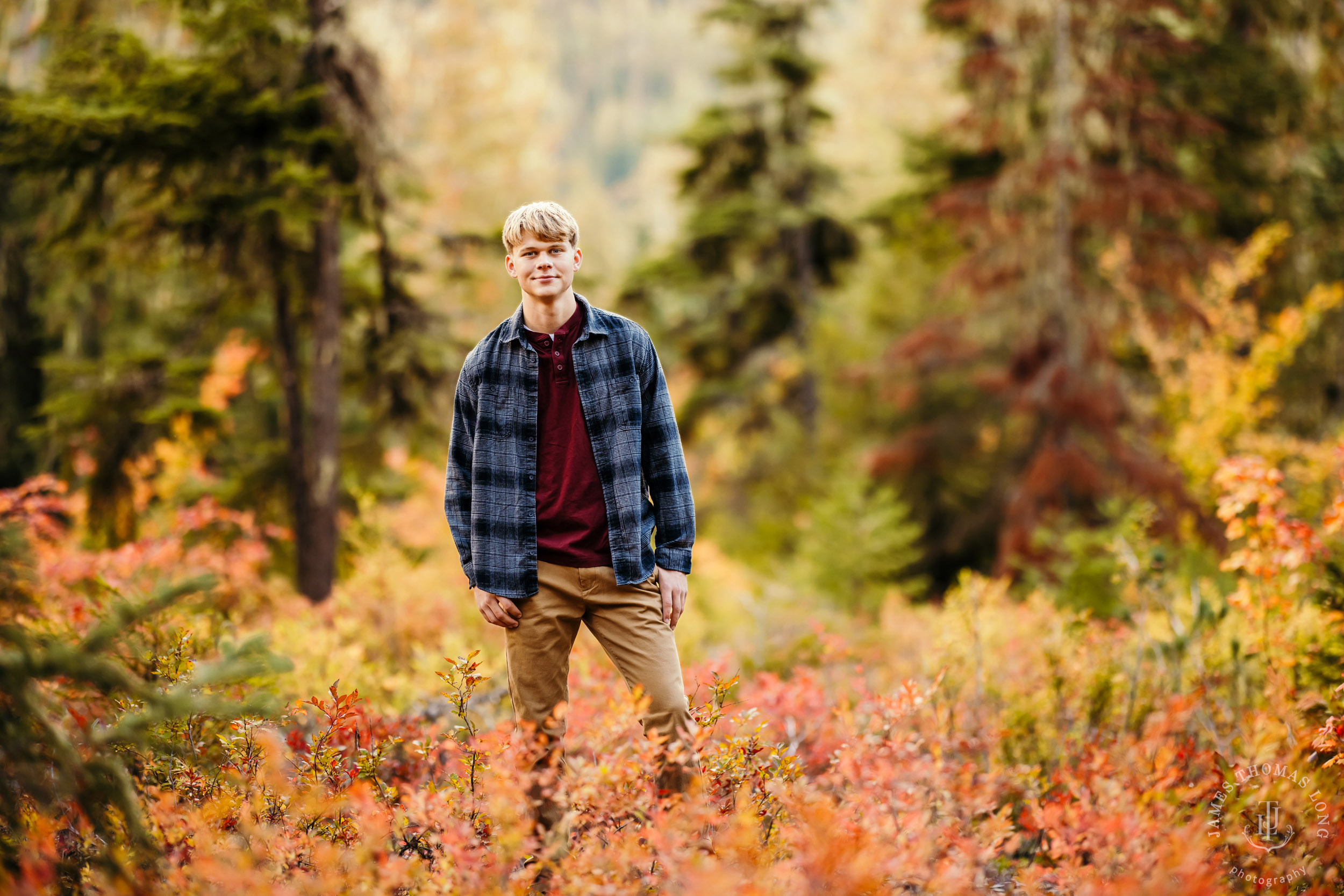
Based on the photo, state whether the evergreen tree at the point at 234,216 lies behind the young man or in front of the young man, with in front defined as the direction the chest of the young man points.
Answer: behind

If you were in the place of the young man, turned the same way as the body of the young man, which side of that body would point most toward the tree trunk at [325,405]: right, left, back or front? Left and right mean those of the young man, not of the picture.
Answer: back

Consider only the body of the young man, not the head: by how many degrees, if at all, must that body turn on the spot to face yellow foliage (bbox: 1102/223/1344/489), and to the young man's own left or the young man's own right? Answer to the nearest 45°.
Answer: approximately 135° to the young man's own left

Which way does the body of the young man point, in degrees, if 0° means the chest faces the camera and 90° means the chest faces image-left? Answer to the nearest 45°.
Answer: approximately 0°

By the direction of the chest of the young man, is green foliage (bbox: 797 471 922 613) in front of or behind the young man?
behind

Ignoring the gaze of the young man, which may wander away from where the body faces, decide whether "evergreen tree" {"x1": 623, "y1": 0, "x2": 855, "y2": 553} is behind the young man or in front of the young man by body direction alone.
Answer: behind

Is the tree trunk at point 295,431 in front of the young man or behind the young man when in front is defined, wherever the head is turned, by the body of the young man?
behind
